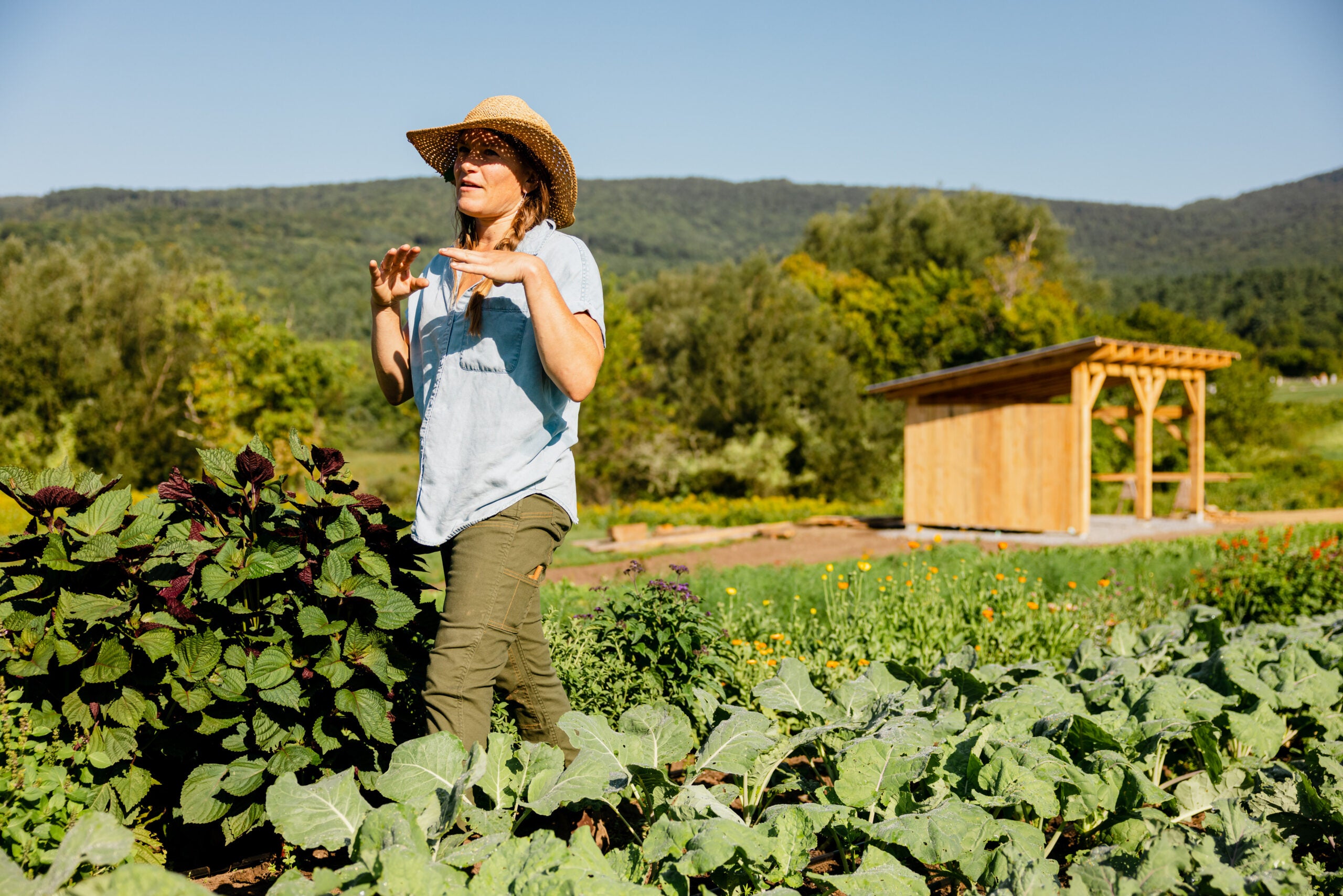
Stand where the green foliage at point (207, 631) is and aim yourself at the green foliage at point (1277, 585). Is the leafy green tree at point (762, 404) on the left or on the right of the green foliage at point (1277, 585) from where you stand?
left

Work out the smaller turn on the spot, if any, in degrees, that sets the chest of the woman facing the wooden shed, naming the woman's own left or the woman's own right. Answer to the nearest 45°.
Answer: approximately 180°

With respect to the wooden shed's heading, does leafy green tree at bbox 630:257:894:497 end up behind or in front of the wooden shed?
behind

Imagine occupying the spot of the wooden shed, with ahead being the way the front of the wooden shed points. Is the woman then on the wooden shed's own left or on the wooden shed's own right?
on the wooden shed's own right

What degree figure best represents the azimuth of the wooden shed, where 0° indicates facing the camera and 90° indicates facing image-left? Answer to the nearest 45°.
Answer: approximately 315°

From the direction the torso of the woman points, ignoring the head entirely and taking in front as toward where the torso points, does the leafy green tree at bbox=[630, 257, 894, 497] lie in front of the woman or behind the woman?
behind

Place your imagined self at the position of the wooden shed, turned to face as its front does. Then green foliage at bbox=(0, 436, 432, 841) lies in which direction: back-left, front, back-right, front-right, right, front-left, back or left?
front-right

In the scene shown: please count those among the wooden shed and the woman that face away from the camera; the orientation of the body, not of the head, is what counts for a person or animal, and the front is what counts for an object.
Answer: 0

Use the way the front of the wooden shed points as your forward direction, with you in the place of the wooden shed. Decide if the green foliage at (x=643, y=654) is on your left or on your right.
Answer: on your right
